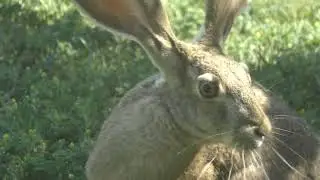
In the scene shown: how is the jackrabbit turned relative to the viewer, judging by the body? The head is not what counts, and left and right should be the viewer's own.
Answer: facing the viewer and to the right of the viewer
